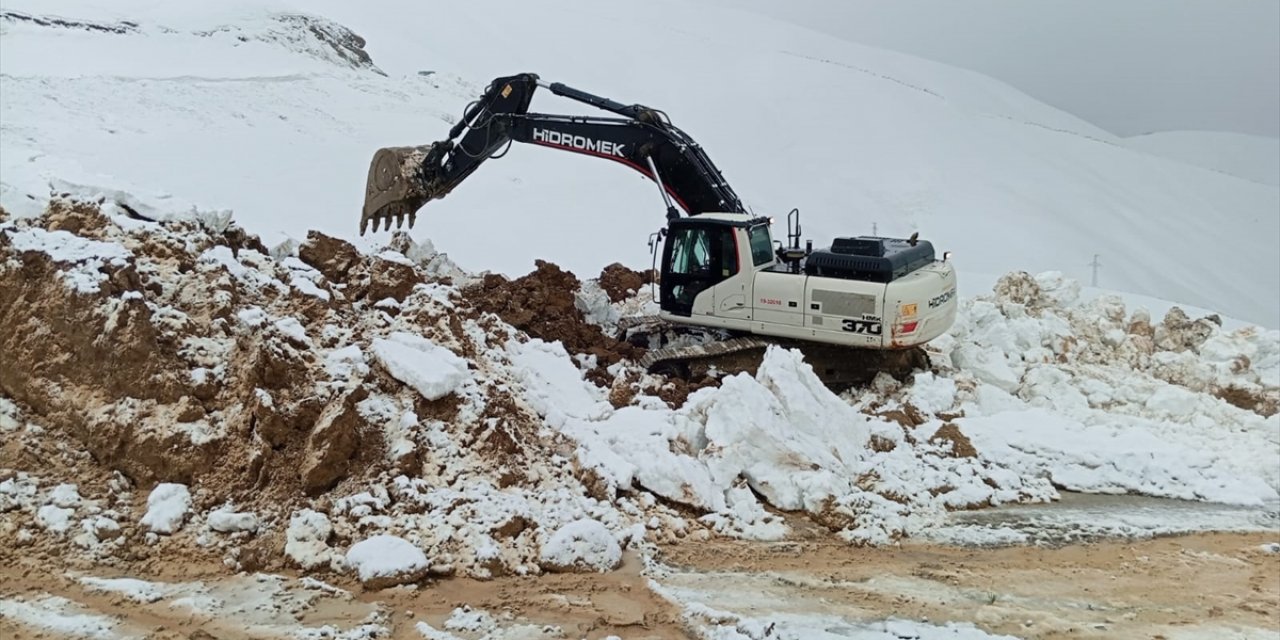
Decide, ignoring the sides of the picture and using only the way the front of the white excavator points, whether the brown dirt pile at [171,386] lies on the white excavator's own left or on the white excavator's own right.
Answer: on the white excavator's own left

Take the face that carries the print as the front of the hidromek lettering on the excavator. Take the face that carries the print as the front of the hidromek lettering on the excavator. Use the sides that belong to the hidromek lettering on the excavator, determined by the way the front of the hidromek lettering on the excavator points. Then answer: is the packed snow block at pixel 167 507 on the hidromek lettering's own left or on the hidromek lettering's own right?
on the hidromek lettering's own right

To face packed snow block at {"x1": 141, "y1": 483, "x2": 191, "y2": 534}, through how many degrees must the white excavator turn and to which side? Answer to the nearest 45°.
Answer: approximately 90° to its left

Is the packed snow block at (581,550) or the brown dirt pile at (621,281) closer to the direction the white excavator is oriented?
the brown dirt pile

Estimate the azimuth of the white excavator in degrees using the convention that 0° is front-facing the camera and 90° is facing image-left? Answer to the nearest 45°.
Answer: approximately 135°
